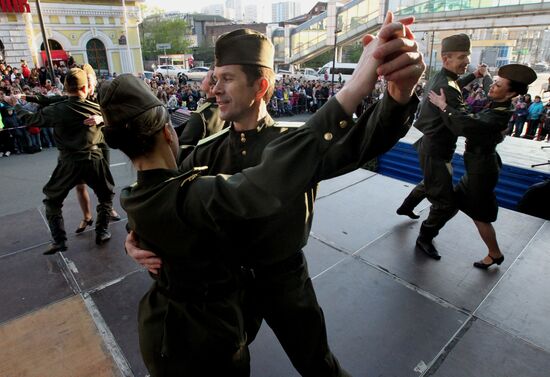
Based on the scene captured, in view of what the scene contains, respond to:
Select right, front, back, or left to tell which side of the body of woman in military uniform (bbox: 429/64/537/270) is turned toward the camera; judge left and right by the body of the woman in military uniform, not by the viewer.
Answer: left

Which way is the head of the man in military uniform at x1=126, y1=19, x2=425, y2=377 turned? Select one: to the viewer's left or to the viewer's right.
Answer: to the viewer's left

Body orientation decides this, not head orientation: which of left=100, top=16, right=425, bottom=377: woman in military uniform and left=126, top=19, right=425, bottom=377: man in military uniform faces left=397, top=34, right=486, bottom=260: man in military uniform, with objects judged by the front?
the woman in military uniform

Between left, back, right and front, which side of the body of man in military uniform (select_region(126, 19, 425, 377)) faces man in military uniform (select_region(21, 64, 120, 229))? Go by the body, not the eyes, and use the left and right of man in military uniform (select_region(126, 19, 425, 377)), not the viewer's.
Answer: right

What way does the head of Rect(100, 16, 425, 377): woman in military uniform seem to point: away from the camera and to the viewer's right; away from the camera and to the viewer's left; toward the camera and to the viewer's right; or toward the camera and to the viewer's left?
away from the camera and to the viewer's right

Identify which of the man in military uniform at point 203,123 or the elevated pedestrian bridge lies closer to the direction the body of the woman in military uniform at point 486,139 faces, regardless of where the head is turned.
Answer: the man in military uniform

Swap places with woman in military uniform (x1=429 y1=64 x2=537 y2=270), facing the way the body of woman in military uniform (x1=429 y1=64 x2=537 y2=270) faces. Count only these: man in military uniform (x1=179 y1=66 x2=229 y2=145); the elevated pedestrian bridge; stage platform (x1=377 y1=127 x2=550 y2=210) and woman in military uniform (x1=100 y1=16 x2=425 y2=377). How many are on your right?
2

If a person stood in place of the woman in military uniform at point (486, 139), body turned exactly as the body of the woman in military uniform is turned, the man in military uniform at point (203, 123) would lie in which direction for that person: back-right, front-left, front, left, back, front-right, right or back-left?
front-left

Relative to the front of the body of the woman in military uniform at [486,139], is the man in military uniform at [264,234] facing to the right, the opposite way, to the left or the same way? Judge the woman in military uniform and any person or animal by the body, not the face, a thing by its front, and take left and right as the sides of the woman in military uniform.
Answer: to the left

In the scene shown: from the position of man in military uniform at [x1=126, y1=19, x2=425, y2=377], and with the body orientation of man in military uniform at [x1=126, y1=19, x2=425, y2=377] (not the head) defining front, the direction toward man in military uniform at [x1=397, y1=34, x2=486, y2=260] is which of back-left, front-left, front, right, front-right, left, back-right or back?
back

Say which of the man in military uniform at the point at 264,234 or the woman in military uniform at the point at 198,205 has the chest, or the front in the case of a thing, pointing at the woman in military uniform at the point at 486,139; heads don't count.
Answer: the woman in military uniform at the point at 198,205

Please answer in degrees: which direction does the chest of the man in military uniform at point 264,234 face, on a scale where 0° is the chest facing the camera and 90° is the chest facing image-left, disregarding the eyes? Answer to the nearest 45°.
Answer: approximately 45°

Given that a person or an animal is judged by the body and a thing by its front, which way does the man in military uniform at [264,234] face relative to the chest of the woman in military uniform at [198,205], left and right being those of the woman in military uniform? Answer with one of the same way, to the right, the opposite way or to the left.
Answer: the opposite way

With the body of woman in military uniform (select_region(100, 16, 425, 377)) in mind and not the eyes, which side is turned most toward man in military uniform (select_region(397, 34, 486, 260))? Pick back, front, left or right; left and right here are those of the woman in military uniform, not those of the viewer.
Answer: front

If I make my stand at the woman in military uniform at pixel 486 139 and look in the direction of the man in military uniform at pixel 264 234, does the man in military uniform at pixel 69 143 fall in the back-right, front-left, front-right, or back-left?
front-right

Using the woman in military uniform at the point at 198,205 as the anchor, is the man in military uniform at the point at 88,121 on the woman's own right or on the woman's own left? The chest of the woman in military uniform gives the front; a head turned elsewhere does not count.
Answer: on the woman's own left

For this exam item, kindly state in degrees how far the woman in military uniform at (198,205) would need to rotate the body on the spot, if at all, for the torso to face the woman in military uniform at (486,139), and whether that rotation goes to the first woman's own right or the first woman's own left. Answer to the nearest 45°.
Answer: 0° — they already face them
